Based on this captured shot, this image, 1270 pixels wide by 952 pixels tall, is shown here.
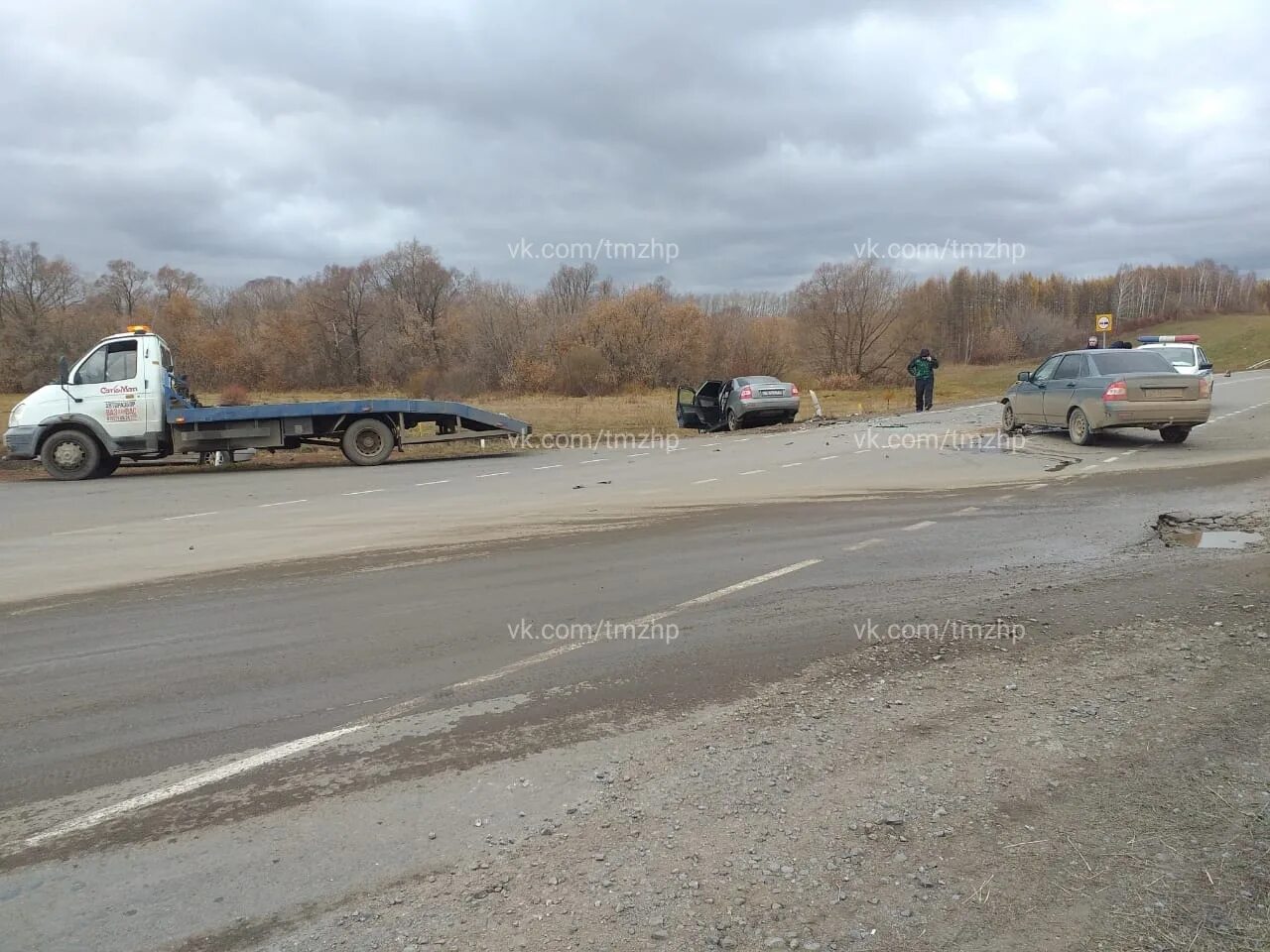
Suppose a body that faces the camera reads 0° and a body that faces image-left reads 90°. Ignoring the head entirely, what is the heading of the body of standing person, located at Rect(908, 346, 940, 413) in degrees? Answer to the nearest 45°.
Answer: approximately 0°

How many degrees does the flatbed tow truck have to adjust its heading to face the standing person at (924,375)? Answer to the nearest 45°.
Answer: approximately 180°

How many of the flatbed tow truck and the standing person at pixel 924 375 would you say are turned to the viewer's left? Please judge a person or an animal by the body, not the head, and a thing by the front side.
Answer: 1

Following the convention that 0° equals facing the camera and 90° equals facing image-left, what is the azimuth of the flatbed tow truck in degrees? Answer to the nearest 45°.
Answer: approximately 90°

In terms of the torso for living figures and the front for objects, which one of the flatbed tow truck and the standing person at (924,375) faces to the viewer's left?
the flatbed tow truck

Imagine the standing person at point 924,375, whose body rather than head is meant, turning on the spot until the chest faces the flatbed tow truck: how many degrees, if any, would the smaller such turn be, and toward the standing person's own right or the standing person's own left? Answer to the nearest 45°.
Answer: approximately 45° to the standing person's own right
